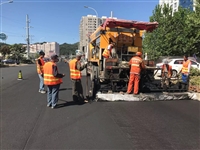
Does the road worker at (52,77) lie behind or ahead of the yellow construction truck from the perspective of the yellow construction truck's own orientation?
behind

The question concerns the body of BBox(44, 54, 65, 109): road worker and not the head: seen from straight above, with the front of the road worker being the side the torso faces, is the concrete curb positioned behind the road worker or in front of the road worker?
in front

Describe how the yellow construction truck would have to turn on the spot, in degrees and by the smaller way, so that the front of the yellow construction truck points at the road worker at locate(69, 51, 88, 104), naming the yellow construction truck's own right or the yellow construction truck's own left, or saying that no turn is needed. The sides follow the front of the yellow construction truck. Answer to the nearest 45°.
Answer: approximately 135° to the yellow construction truck's own left

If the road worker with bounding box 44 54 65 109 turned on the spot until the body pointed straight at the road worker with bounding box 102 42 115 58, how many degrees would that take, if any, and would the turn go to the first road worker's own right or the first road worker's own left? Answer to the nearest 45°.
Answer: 0° — they already face them

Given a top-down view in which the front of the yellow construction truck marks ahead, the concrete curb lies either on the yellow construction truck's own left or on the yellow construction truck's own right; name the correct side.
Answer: on the yellow construction truck's own right

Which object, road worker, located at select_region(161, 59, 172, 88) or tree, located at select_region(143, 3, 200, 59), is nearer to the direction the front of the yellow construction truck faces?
the tree

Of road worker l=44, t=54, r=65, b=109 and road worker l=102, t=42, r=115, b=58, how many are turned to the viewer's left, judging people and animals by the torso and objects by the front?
0

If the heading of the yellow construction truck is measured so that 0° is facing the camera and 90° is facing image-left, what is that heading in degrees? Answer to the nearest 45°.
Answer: approximately 180°
